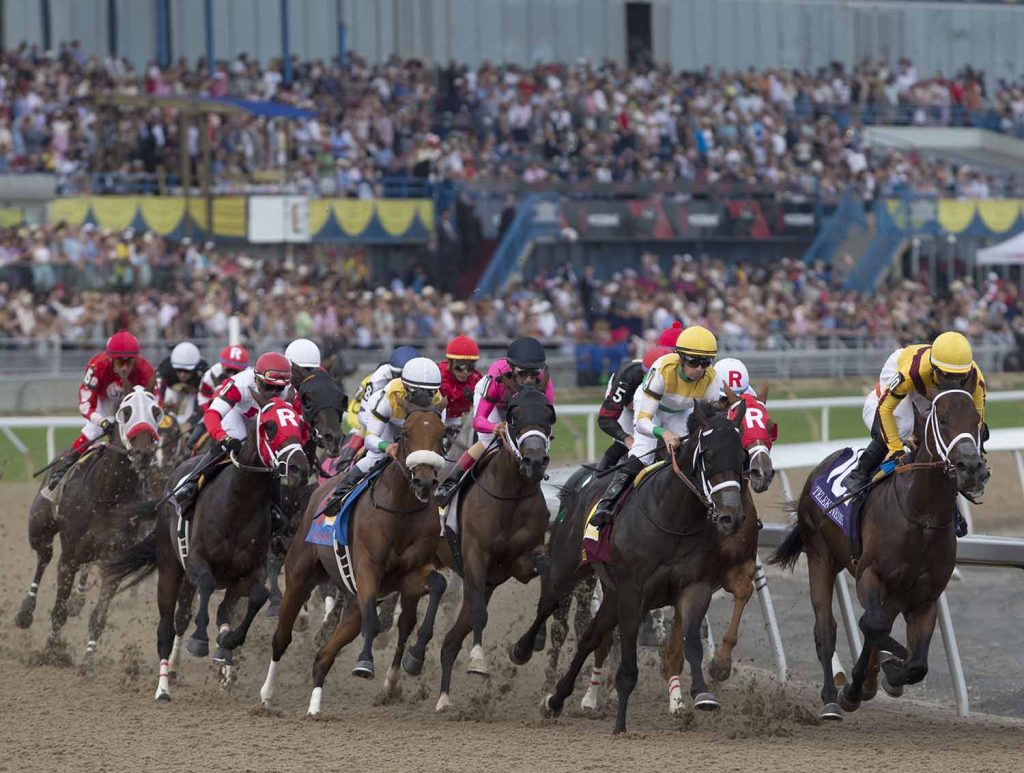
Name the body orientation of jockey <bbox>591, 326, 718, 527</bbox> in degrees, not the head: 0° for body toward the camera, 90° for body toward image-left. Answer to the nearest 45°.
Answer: approximately 315°

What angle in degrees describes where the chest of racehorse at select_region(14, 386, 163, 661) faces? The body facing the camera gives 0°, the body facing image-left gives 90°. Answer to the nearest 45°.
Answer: approximately 315°

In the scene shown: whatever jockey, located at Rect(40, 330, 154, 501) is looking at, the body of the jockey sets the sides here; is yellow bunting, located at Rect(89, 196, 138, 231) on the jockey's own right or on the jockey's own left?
on the jockey's own left
